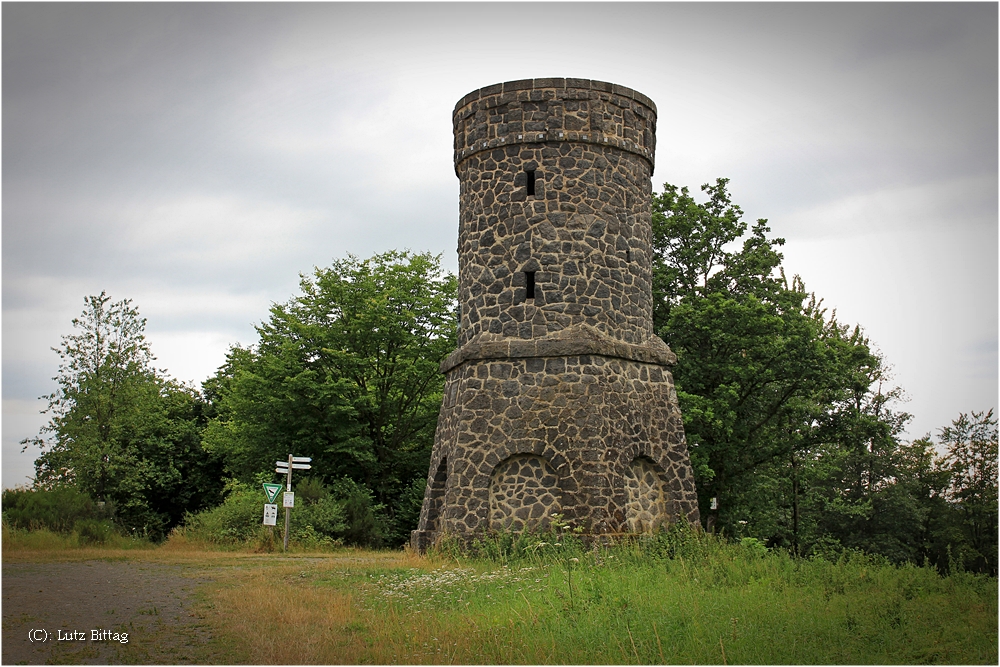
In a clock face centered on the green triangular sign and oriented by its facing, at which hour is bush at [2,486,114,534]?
The bush is roughly at 4 o'clock from the green triangular sign.

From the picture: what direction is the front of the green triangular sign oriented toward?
toward the camera

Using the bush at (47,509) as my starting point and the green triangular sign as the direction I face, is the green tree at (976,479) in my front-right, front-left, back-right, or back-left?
front-left

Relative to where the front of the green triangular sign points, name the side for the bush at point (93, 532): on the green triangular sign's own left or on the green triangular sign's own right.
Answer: on the green triangular sign's own right

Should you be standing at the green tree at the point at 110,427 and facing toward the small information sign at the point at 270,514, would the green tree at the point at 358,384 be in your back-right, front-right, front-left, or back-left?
front-left

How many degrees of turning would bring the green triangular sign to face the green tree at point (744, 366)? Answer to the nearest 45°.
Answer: approximately 90° to its left

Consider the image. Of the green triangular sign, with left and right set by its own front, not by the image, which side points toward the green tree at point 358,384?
back

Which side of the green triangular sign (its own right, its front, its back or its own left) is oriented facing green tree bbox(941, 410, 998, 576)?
left

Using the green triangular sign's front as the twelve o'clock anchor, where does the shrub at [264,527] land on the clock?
The shrub is roughly at 6 o'clock from the green triangular sign.
